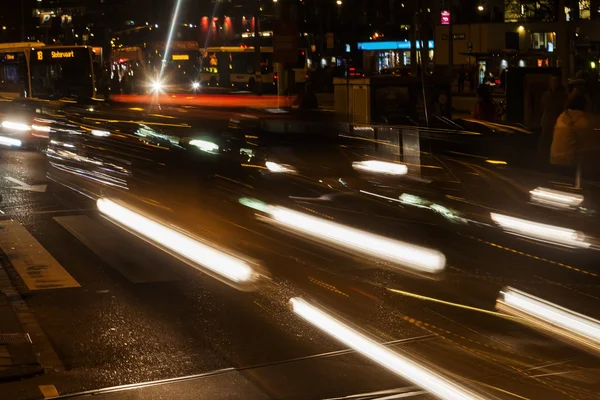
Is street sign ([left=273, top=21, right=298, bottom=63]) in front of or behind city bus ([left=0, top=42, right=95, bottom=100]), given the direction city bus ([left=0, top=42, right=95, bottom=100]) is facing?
in front

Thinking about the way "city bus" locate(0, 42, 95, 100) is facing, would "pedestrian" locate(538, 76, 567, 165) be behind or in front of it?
in front

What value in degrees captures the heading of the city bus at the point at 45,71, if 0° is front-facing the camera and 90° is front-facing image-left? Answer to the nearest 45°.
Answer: approximately 315°

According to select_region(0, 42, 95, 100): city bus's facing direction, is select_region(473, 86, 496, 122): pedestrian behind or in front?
in front

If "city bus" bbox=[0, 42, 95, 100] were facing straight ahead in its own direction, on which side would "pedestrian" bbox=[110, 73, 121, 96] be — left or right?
on its left
